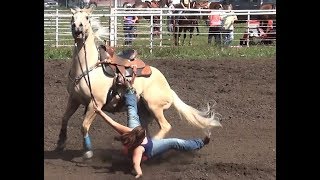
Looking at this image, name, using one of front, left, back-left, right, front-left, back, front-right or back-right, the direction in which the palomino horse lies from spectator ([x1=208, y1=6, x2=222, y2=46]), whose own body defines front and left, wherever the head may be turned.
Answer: front

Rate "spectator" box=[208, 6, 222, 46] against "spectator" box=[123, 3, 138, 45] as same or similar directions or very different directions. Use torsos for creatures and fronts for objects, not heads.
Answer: same or similar directions

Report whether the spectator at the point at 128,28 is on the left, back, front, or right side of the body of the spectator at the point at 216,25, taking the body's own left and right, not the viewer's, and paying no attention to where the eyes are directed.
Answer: right

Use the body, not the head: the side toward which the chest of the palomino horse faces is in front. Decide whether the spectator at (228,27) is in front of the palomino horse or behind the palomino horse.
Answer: behind

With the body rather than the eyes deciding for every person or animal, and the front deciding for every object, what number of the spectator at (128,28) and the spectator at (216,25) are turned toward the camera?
2

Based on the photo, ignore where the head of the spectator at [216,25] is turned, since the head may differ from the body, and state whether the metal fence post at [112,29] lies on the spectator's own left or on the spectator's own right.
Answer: on the spectator's own right

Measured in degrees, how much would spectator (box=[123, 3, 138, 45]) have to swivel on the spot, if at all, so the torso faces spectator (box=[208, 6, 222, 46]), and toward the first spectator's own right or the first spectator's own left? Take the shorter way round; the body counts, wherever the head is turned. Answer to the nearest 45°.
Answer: approximately 90° to the first spectator's own left

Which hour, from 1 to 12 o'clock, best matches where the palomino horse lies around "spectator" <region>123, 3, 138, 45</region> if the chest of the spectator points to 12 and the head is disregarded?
The palomino horse is roughly at 12 o'clock from the spectator.

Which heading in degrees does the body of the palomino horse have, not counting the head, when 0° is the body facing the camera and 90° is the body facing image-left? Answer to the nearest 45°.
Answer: approximately 45°

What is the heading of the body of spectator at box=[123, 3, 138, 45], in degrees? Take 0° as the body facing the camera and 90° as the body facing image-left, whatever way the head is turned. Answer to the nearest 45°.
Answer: approximately 0°

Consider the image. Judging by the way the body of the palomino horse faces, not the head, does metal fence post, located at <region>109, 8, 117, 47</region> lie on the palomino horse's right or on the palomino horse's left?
on the palomino horse's right
